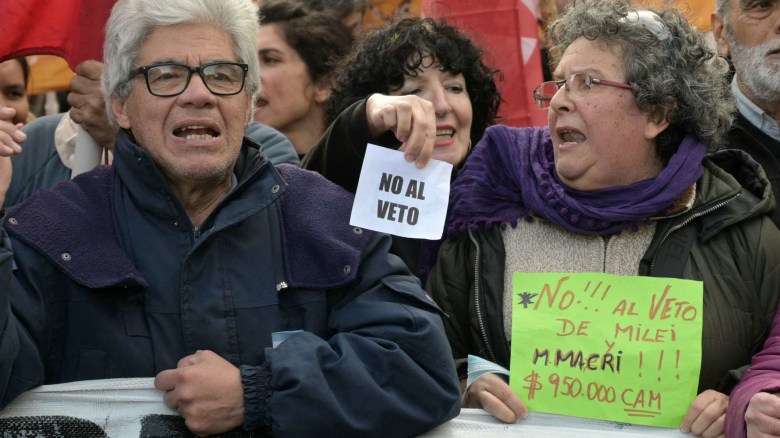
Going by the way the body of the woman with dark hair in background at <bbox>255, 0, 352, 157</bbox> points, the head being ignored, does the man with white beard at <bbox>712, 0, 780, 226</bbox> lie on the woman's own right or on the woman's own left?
on the woman's own left

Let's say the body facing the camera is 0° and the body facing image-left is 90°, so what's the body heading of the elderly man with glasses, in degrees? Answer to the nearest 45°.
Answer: approximately 0°

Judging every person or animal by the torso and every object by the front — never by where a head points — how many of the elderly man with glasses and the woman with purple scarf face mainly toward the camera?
2

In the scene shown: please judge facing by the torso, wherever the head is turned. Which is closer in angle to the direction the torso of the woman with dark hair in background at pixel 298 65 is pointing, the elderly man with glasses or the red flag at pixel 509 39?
the elderly man with glasses

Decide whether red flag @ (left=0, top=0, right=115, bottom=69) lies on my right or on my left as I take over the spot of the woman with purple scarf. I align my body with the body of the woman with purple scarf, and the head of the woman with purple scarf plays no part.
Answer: on my right

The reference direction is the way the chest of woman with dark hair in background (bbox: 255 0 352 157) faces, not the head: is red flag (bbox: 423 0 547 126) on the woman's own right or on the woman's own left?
on the woman's own left

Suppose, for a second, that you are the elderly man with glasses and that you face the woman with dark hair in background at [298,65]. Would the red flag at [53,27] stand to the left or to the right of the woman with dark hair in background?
left

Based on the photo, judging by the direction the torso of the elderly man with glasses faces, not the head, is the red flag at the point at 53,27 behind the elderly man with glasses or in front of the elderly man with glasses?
behind

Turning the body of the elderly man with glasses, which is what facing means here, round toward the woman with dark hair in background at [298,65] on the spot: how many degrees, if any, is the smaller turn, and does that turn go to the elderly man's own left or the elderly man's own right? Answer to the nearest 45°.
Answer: approximately 180°
